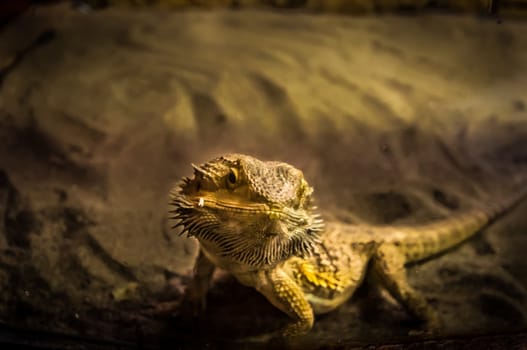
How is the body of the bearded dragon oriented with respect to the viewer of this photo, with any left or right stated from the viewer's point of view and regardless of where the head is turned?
facing the viewer and to the left of the viewer
